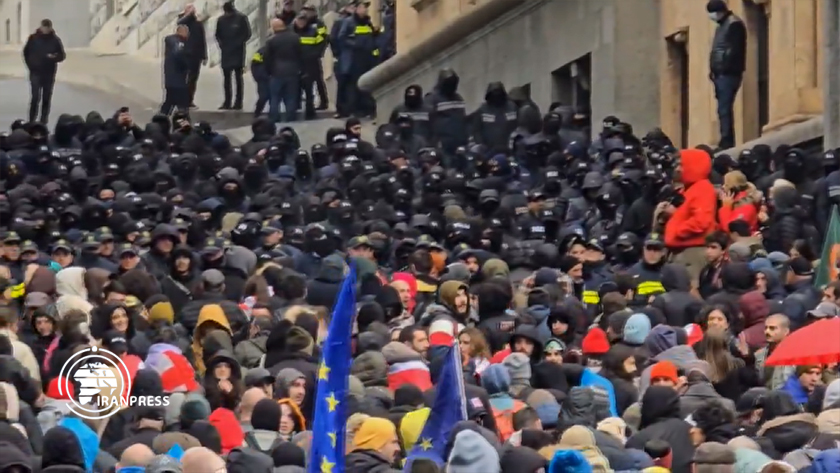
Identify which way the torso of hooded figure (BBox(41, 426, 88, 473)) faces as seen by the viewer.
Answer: away from the camera

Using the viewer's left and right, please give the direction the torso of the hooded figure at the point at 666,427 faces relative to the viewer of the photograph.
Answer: facing away from the viewer

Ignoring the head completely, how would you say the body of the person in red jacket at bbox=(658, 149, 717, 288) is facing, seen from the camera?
to the viewer's left

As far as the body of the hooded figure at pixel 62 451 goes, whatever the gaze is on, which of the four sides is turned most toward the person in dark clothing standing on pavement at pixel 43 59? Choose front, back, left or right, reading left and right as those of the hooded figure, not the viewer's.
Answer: front

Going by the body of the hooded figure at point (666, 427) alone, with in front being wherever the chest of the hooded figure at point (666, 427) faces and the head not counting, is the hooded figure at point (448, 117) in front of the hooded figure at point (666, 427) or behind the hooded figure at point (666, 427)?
in front

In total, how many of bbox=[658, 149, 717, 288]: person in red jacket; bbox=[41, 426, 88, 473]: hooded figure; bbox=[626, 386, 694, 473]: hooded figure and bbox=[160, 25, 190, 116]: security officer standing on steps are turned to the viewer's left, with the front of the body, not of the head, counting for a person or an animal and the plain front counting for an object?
1
